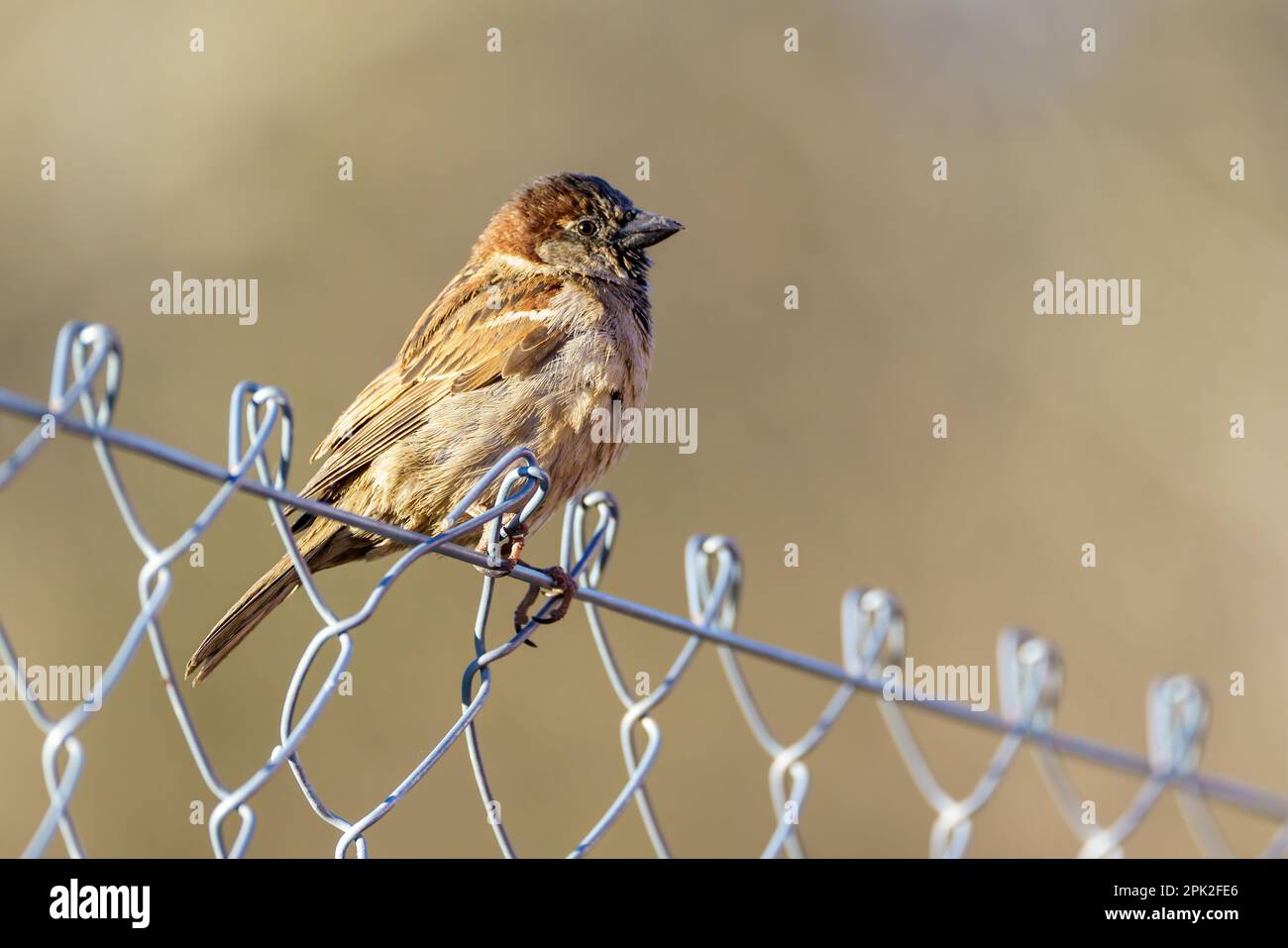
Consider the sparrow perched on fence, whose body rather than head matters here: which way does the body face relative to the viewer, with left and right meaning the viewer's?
facing to the right of the viewer
